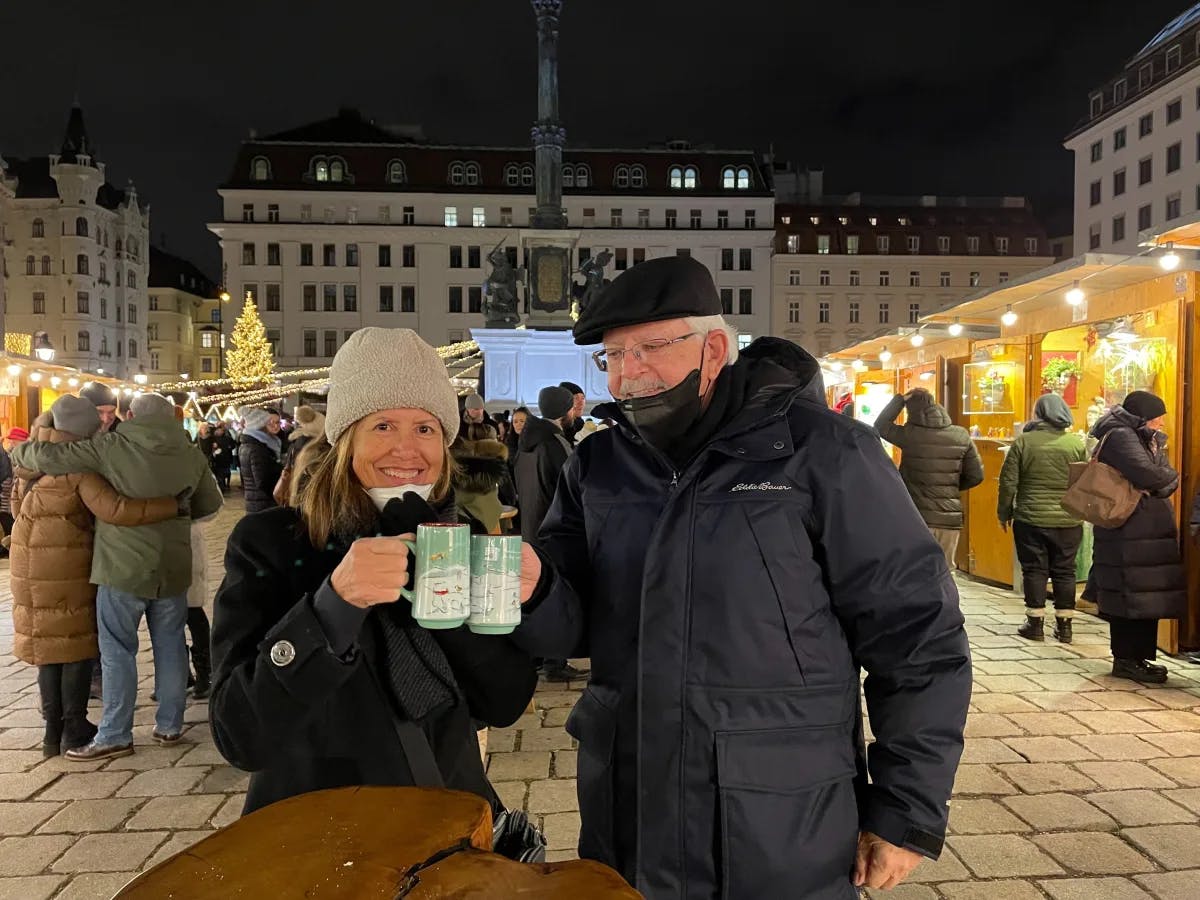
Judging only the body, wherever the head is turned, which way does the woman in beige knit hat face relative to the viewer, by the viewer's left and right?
facing the viewer and to the right of the viewer

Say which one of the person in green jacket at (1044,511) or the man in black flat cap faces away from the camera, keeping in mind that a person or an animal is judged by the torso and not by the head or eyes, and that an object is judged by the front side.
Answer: the person in green jacket

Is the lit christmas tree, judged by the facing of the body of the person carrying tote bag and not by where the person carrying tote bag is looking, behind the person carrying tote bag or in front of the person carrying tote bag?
behind

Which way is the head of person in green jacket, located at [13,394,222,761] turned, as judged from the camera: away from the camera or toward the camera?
away from the camera

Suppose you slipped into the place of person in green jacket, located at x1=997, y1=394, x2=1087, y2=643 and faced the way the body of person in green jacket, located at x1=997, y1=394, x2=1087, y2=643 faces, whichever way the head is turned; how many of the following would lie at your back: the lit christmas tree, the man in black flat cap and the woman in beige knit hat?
2

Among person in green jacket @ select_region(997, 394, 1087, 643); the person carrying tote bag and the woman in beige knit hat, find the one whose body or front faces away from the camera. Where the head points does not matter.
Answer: the person in green jacket

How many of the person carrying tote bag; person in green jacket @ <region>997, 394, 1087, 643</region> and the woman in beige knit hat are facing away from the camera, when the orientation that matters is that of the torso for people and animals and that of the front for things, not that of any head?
1

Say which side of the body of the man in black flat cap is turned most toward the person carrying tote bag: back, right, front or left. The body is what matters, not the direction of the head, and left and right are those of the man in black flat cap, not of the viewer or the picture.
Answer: back

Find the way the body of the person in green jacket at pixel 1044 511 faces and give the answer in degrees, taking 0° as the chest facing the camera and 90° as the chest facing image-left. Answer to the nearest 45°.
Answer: approximately 180°
